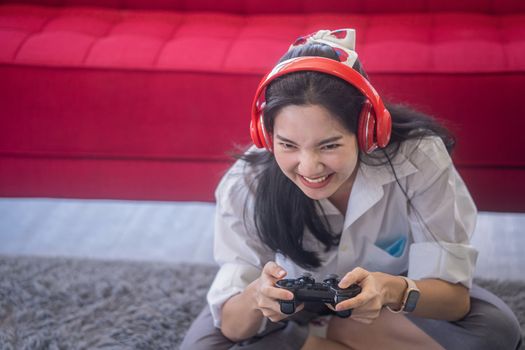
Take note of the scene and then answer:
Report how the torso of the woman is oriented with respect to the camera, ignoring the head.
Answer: toward the camera

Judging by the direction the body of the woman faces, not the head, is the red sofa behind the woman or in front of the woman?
behind

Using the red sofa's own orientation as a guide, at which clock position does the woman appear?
The woman is roughly at 11 o'clock from the red sofa.

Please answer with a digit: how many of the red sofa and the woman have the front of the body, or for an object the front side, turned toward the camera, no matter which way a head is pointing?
2
